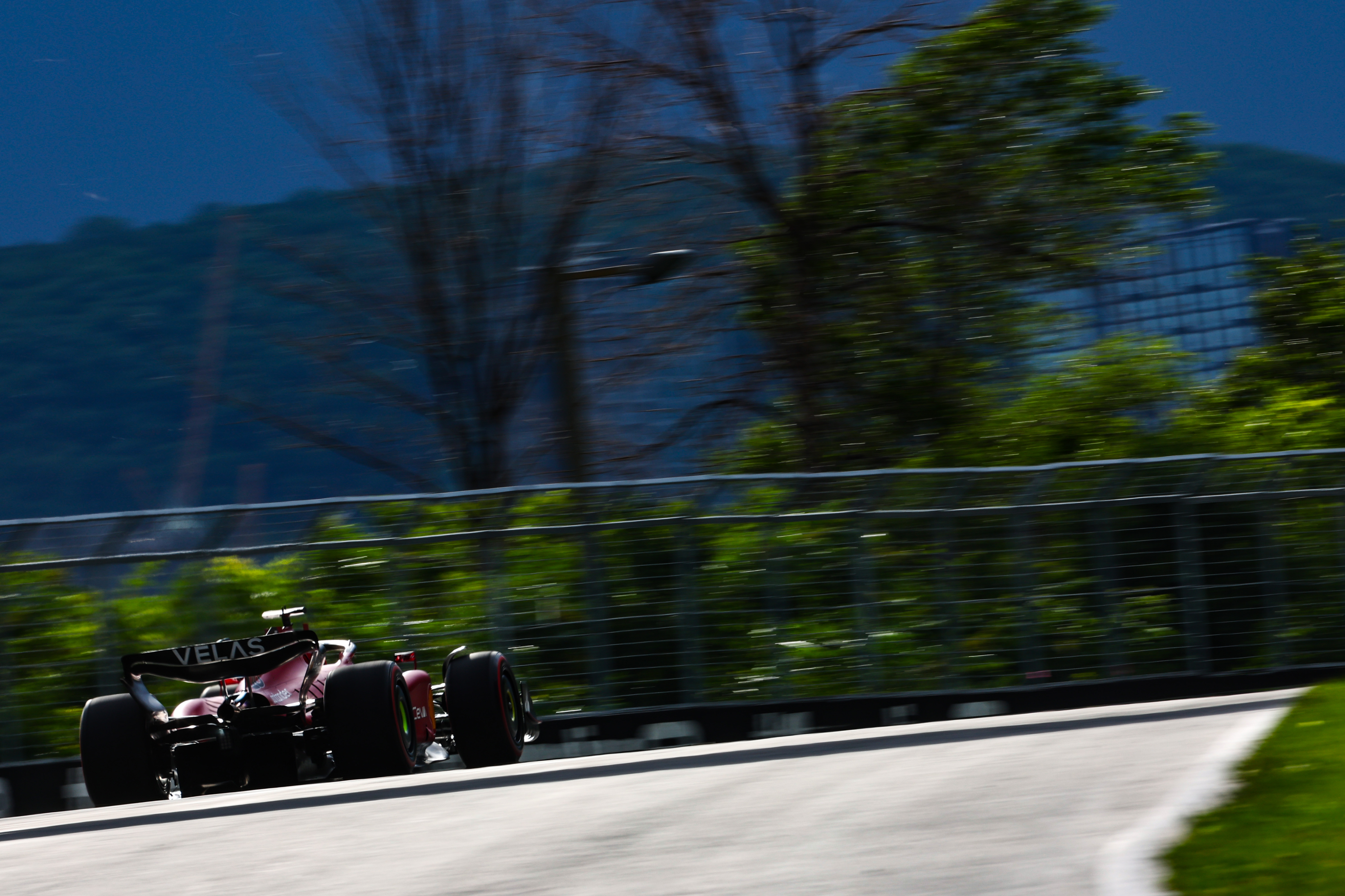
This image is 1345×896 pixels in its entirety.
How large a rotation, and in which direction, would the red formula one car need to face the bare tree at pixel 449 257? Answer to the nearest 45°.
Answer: approximately 45° to its left

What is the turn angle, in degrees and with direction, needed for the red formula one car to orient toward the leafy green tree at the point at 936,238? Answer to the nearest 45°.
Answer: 0° — it already faces it

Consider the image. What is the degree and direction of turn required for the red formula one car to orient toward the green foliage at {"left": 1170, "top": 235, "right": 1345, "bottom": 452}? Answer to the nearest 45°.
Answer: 0° — it already faces it

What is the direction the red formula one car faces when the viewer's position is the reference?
facing away from the viewer and to the right of the viewer
